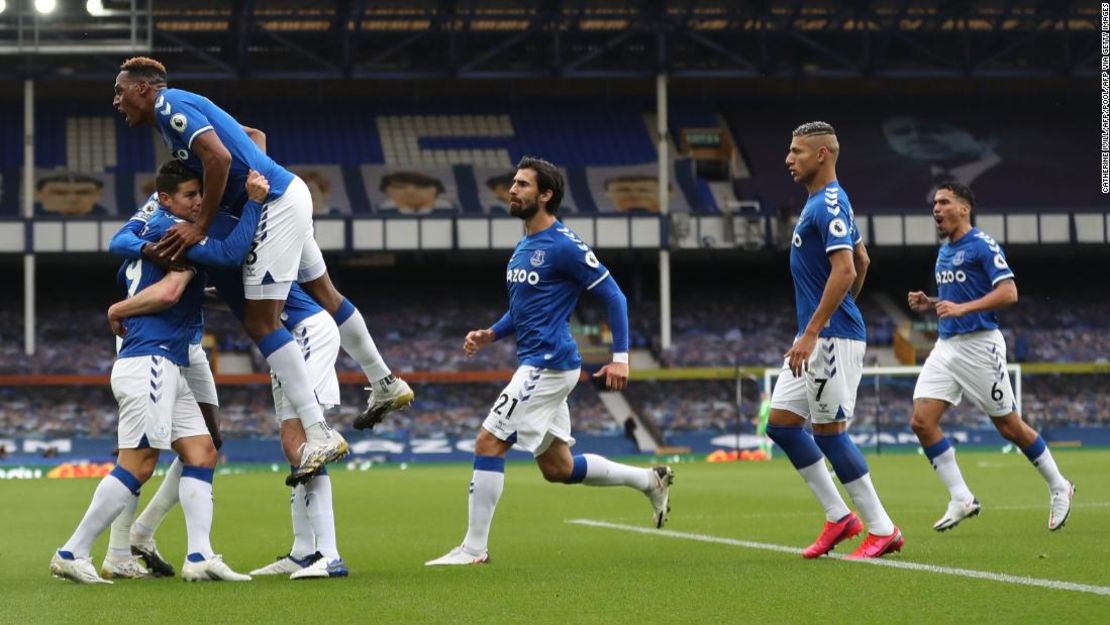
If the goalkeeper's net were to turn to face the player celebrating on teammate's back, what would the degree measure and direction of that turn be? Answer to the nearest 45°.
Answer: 0° — it already faces them

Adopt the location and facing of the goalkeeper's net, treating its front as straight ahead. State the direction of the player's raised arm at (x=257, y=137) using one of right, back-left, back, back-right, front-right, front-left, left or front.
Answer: front

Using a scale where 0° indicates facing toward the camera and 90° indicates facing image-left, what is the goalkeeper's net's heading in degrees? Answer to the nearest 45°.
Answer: approximately 0°
